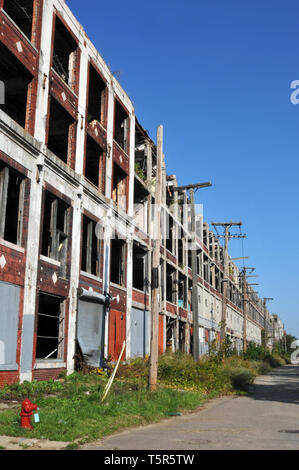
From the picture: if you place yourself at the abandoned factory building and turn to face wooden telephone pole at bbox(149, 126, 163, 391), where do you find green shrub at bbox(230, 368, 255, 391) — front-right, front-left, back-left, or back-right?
front-left

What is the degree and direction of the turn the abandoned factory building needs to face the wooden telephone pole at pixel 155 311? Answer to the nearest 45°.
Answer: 0° — it already faces it

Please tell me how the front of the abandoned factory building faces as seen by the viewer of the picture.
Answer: facing the viewer and to the right of the viewer

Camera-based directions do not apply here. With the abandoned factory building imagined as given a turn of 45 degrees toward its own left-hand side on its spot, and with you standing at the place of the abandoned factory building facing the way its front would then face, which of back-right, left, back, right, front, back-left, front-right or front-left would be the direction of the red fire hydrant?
right
